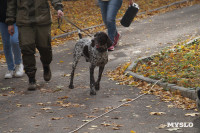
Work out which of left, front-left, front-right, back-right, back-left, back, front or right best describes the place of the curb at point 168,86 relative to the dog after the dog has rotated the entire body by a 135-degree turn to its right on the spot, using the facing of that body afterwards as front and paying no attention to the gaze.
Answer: back

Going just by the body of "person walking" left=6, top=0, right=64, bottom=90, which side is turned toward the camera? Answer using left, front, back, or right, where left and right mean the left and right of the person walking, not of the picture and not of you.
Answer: front

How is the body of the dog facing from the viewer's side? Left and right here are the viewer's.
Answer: facing the viewer and to the right of the viewer

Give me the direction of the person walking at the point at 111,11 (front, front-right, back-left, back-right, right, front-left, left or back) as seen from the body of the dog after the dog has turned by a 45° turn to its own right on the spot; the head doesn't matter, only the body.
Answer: back

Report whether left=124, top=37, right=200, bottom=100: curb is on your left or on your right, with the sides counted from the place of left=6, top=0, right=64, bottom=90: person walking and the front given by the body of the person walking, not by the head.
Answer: on your left

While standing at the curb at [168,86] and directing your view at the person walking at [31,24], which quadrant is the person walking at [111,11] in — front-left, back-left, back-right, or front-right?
front-right

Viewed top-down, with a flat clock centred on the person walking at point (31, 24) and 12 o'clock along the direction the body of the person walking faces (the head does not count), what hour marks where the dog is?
The dog is roughly at 10 o'clock from the person walking.

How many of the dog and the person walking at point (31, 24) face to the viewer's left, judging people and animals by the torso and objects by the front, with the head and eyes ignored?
0
